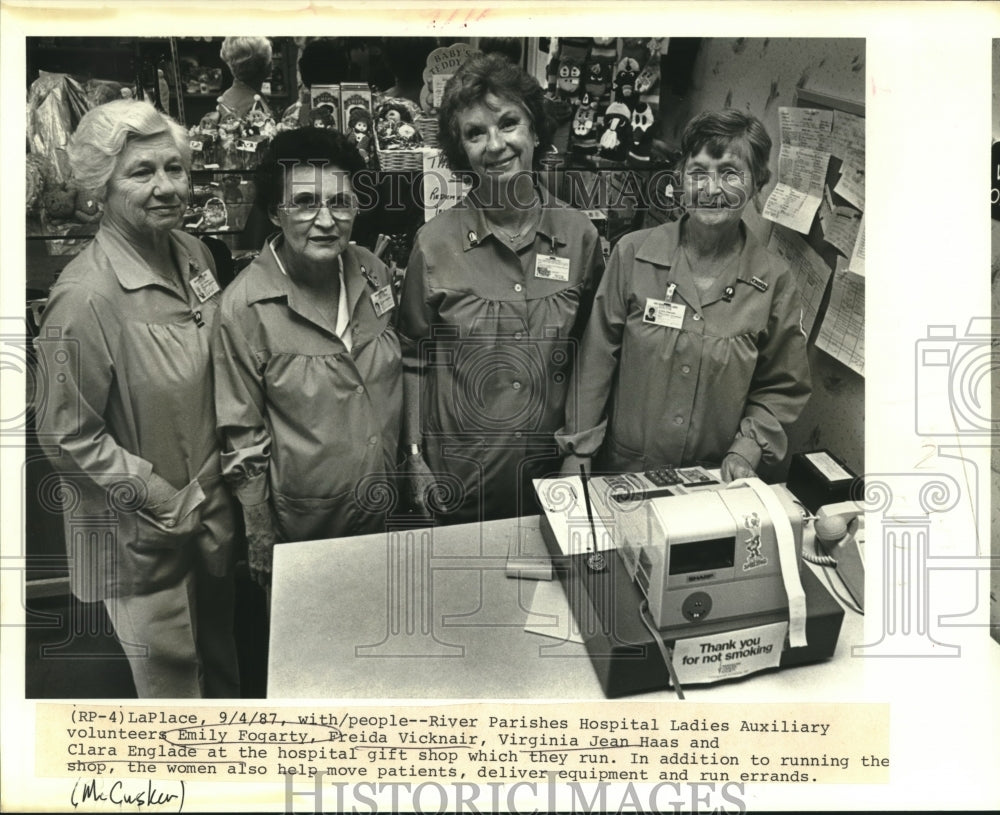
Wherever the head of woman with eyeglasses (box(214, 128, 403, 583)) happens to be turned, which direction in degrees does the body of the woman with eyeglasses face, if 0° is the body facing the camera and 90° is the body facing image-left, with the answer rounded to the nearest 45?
approximately 315°

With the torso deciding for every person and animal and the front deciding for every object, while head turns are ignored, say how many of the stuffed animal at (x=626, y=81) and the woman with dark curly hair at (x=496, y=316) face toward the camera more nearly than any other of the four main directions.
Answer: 2

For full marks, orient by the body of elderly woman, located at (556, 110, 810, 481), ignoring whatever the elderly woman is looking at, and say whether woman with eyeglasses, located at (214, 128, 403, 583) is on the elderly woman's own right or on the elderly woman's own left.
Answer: on the elderly woman's own right

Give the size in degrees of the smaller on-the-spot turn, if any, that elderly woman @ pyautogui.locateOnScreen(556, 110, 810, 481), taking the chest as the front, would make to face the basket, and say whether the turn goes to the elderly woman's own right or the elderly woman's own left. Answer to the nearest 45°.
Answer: approximately 90° to the elderly woman's own right
